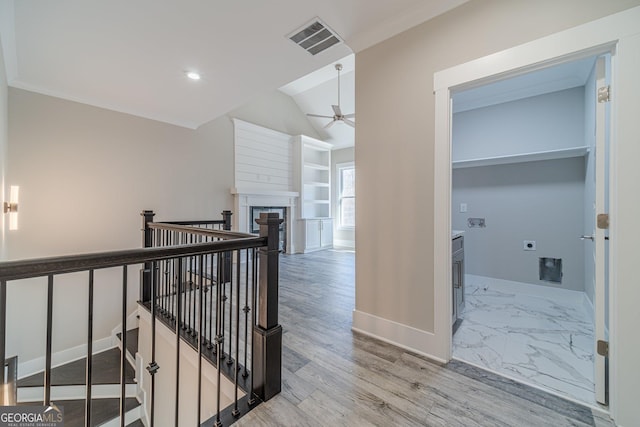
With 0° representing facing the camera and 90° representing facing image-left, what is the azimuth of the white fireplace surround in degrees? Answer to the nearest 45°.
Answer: approximately 315°

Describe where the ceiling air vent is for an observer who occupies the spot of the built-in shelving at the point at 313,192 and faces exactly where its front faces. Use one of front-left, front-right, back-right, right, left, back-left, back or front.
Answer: front-right

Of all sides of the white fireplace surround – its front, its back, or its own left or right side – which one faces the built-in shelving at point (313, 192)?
left

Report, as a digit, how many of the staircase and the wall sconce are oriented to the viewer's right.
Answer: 1

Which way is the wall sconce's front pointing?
to the viewer's right

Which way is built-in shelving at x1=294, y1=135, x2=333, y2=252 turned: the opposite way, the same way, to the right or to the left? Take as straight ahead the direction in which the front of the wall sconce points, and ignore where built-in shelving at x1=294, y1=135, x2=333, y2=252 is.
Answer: to the right

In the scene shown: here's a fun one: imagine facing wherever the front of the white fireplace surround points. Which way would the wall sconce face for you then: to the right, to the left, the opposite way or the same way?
to the left
